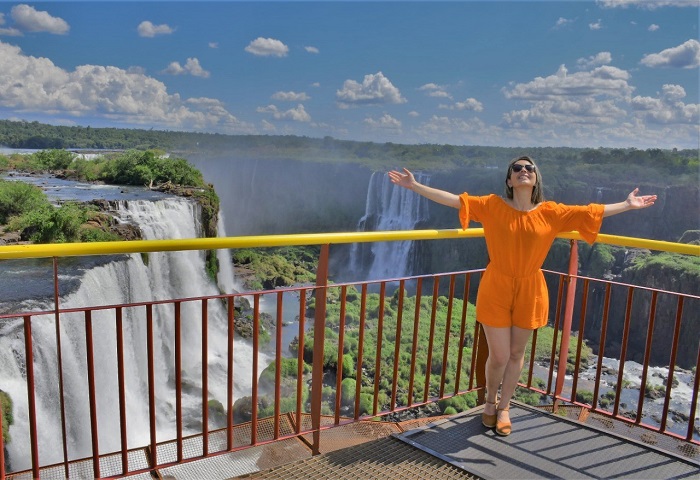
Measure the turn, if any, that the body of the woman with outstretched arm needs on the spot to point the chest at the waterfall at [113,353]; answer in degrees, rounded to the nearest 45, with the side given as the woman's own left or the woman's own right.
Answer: approximately 135° to the woman's own right

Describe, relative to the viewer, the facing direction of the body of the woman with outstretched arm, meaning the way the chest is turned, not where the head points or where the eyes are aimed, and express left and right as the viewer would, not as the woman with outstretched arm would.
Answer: facing the viewer

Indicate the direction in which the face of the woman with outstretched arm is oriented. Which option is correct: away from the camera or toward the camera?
toward the camera
